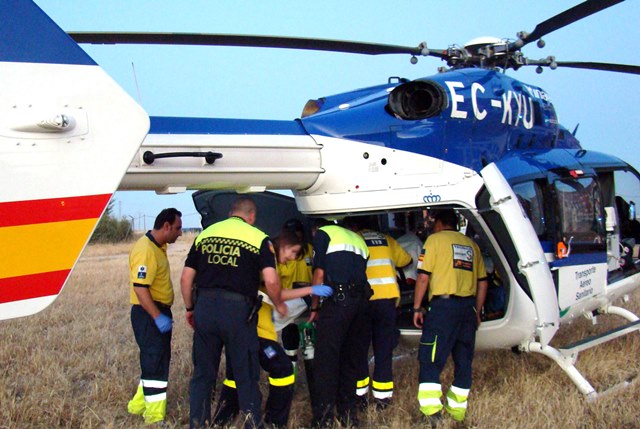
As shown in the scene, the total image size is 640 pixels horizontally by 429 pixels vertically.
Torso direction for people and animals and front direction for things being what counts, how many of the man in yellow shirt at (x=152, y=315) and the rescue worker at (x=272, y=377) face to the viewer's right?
2

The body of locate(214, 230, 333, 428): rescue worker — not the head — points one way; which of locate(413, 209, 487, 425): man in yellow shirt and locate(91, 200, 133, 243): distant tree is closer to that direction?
the man in yellow shirt

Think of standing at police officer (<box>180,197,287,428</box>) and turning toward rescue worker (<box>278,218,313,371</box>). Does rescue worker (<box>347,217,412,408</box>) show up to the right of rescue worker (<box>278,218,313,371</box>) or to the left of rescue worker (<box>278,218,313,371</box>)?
right

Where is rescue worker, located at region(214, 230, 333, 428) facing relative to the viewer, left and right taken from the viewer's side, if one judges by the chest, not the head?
facing to the right of the viewer

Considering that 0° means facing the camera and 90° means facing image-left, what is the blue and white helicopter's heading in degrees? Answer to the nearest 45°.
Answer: approximately 225°

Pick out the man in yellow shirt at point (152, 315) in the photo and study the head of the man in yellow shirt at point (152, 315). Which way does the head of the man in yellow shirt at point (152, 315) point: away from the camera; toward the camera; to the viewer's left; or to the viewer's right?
to the viewer's right

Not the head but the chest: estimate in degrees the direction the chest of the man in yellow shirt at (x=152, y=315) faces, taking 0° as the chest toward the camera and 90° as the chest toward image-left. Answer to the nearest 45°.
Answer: approximately 270°

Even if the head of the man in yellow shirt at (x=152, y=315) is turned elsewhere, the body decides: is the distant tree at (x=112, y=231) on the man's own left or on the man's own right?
on the man's own left

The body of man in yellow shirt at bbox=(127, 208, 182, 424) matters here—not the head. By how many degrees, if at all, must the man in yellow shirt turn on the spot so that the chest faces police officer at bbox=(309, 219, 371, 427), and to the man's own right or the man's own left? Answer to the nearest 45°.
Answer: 0° — they already face them

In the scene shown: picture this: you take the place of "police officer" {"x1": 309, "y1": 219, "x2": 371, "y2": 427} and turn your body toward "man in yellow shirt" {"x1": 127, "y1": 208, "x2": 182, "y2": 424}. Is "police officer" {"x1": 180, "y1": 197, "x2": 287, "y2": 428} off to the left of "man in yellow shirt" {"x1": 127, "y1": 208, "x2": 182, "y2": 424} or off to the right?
left
